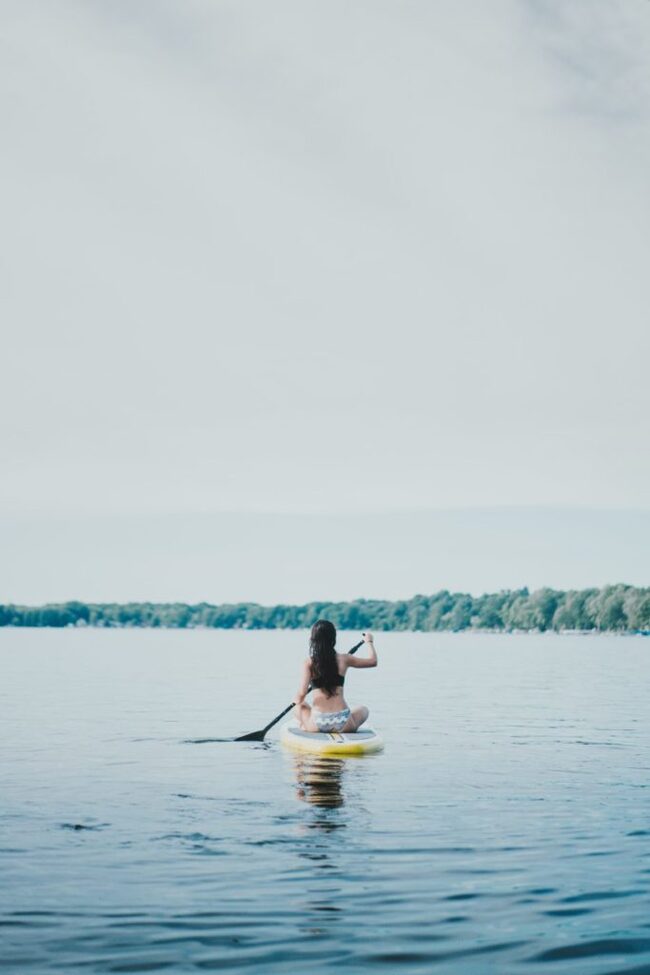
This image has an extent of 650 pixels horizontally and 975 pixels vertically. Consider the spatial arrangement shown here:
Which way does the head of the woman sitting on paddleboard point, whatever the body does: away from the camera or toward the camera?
away from the camera

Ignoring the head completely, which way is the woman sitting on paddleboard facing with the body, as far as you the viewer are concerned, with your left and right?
facing away from the viewer
